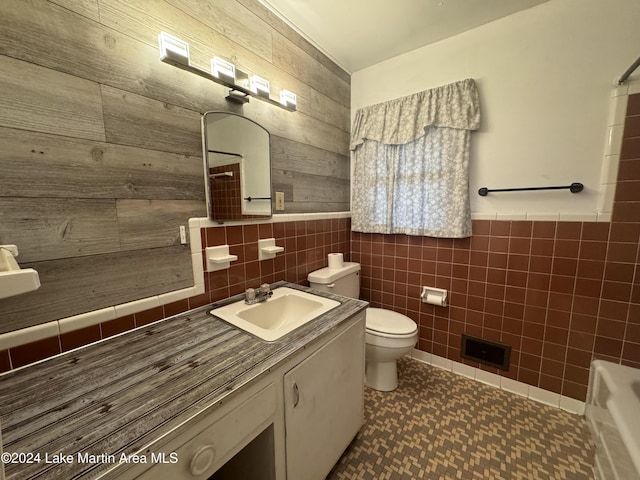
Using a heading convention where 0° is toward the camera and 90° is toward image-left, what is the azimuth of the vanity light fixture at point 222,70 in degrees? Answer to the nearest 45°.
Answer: approximately 315°

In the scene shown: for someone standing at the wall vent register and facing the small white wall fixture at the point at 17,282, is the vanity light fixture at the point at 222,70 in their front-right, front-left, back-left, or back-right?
front-right

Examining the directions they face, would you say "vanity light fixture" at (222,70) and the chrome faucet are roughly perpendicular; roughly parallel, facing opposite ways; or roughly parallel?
roughly parallel

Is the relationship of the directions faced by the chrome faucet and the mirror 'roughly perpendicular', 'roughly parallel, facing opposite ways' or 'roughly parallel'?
roughly parallel

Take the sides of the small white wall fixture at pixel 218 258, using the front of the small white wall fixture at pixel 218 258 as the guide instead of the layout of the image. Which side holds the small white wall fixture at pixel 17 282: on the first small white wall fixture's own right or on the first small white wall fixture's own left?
on the first small white wall fixture's own right

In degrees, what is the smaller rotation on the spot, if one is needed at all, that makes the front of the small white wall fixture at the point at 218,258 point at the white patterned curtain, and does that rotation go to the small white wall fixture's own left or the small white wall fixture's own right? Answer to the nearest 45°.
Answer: approximately 45° to the small white wall fixture's own left

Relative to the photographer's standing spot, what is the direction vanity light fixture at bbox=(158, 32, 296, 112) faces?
facing the viewer and to the right of the viewer

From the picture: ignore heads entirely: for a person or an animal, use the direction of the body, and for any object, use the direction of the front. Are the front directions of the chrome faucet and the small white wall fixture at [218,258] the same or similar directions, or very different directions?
same or similar directions

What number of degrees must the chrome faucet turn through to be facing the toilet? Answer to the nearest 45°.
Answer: approximately 45° to its left

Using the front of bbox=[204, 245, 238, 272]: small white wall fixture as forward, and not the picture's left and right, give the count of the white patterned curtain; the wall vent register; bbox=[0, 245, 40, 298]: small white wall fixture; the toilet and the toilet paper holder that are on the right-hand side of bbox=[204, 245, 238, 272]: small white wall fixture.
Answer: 1

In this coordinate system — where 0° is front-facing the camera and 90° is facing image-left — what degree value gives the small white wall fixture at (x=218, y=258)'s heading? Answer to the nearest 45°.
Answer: approximately 315°
